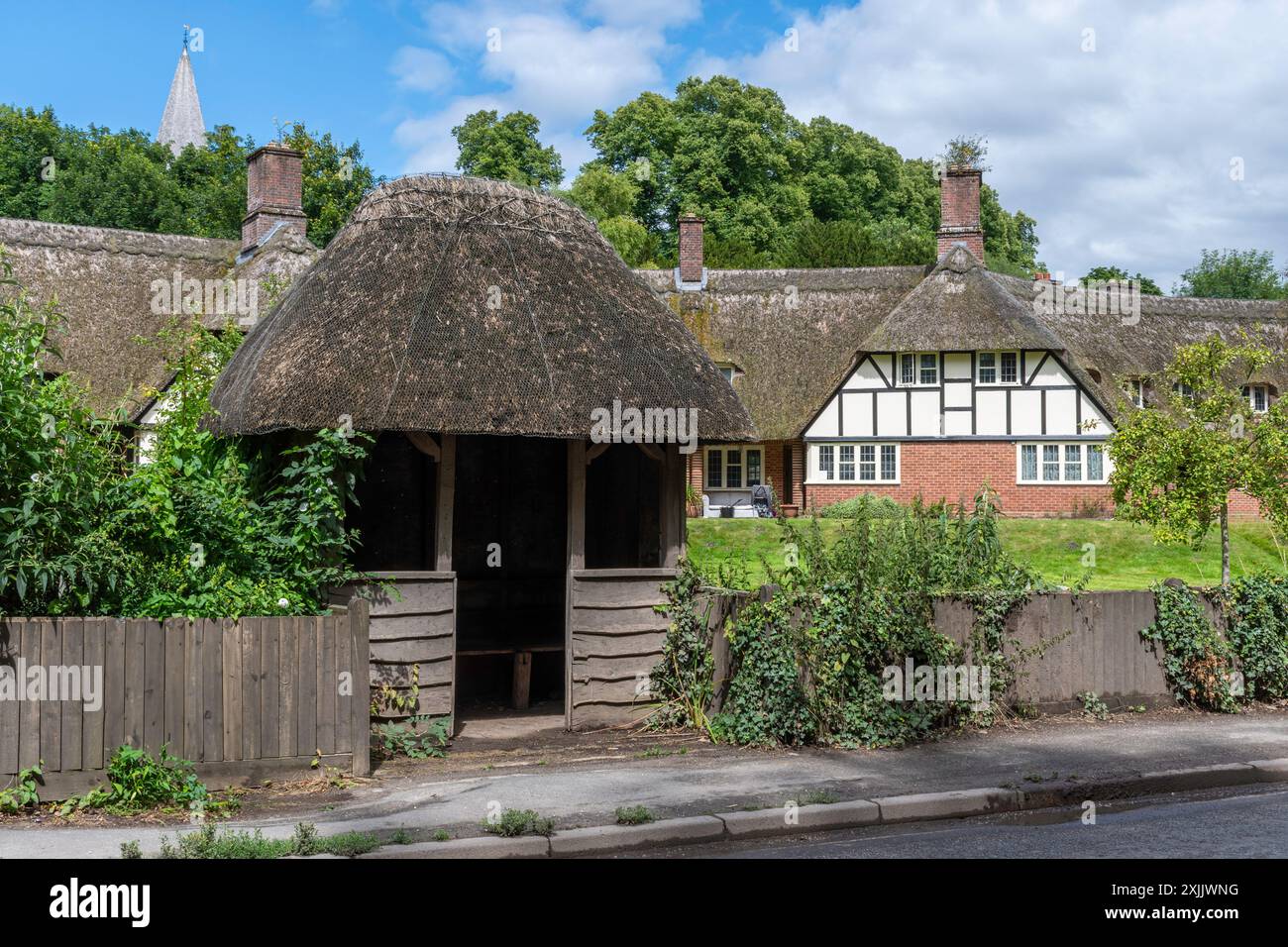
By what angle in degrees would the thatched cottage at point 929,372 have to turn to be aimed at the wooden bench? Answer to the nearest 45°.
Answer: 0° — it already faces it

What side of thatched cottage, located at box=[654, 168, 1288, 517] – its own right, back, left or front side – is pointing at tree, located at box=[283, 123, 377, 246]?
right

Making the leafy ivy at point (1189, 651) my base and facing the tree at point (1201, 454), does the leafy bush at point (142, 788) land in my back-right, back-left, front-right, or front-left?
back-left

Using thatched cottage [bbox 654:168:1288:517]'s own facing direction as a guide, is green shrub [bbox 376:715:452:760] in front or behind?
in front

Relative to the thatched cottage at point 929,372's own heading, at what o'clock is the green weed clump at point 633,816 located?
The green weed clump is roughly at 12 o'clock from the thatched cottage.

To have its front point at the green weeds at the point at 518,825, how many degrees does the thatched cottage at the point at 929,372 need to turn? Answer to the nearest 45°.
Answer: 0° — it already faces it

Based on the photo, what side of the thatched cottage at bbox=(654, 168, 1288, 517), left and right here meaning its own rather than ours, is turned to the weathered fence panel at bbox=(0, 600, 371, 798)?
front

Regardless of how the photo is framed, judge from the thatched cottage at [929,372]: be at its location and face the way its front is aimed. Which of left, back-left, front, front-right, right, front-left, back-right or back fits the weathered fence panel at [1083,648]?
front

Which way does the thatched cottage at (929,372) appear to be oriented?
toward the camera

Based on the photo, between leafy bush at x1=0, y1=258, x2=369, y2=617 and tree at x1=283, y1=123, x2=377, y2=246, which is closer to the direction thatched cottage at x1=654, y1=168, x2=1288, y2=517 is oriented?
the leafy bush

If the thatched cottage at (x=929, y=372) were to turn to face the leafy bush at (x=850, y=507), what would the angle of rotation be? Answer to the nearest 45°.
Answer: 0° — it already faces it

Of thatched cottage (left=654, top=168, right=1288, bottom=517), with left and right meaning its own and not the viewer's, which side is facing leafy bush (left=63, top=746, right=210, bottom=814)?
front

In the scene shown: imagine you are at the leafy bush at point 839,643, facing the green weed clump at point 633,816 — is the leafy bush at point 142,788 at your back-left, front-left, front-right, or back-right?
front-right

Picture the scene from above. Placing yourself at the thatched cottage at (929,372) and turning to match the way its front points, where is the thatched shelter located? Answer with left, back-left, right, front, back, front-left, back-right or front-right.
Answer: front

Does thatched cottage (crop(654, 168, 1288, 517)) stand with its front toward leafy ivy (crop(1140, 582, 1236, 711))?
yes
